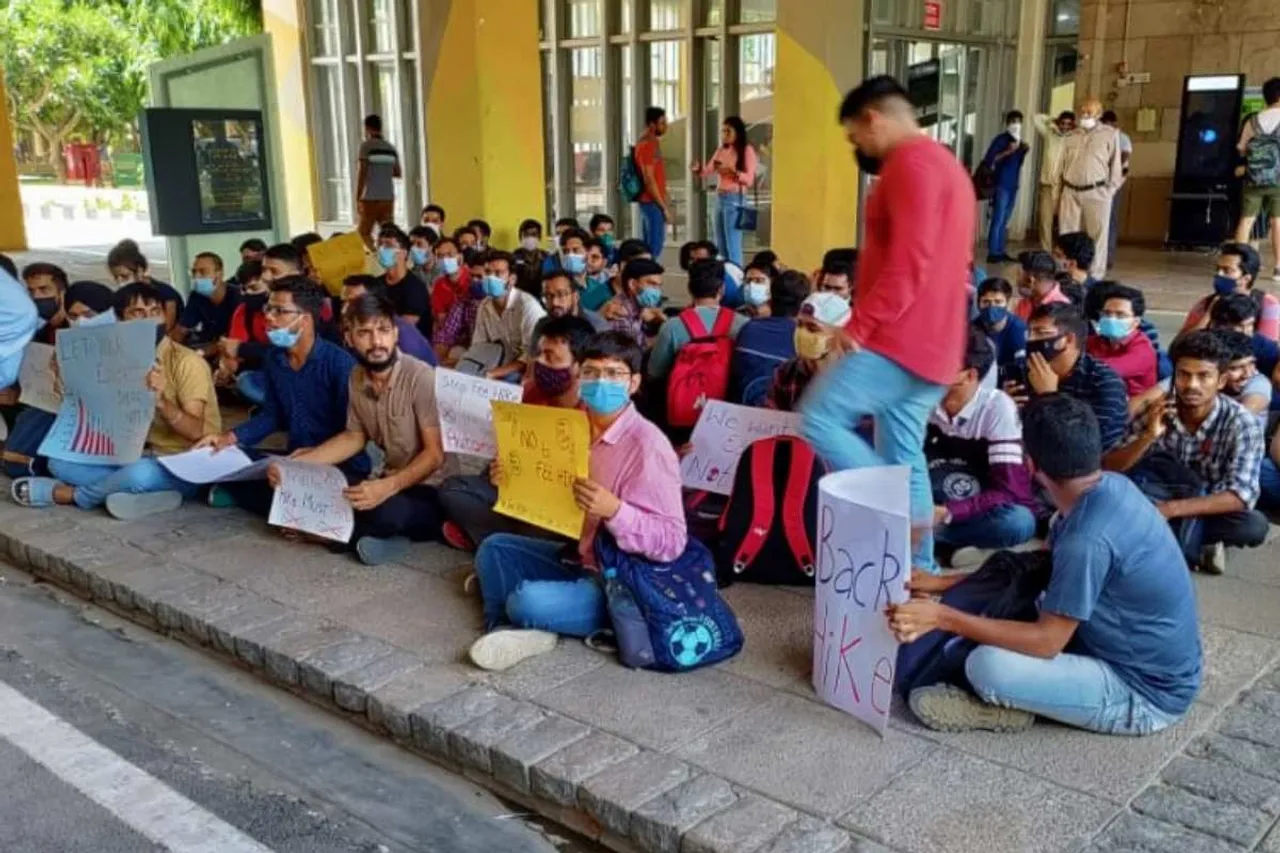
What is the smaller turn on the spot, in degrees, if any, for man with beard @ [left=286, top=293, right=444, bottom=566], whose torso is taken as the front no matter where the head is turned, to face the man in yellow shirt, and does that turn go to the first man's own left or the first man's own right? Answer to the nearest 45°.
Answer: approximately 90° to the first man's own right

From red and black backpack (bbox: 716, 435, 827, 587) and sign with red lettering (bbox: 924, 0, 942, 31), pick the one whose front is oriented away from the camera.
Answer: the red and black backpack

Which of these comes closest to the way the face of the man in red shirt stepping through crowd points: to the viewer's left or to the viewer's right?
to the viewer's left

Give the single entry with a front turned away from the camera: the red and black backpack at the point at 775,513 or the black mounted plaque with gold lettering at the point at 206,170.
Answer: the red and black backpack

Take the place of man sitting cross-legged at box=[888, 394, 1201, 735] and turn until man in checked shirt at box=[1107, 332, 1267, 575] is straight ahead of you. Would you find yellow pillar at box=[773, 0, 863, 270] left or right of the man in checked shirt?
left

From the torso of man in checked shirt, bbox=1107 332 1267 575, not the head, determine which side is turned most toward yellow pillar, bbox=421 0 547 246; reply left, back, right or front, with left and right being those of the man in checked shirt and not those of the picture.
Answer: right

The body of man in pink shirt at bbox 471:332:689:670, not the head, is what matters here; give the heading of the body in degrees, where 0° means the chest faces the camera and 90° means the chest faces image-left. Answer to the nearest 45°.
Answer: approximately 45°

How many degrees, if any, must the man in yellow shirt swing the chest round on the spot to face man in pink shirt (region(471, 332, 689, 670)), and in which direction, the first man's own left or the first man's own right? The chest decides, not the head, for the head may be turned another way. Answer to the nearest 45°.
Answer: approximately 90° to the first man's own left

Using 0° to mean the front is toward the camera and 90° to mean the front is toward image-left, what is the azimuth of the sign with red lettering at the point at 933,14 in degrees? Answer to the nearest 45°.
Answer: approximately 0°

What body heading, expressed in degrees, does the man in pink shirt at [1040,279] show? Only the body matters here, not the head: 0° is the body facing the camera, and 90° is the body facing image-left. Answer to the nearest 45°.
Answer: approximately 45°

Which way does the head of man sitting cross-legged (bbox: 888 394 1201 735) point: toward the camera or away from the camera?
away from the camera

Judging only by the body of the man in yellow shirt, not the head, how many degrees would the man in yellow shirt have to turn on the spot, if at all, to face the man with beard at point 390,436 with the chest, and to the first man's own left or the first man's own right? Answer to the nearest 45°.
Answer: approximately 90° to the first man's own left
